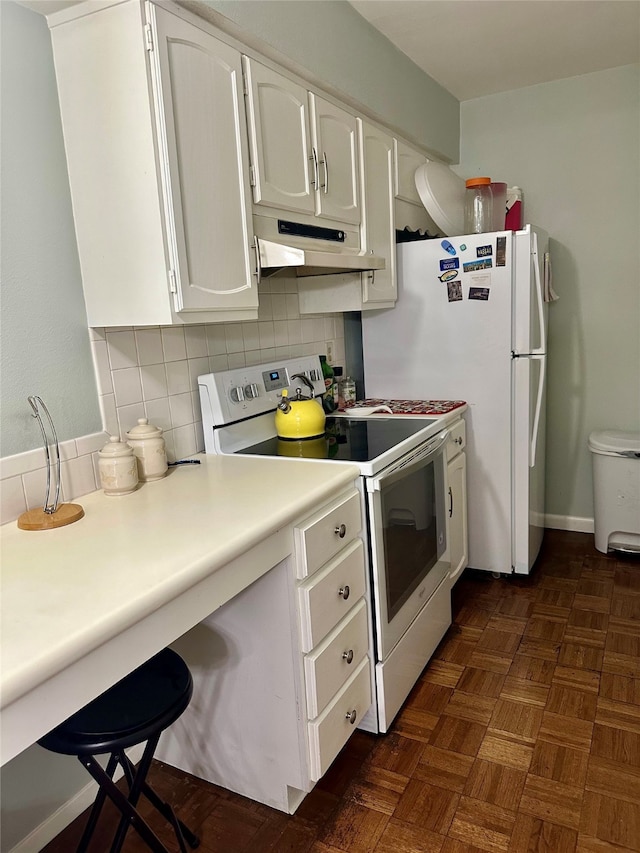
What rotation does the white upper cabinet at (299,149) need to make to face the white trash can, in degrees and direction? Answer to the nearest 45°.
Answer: approximately 90° to its left

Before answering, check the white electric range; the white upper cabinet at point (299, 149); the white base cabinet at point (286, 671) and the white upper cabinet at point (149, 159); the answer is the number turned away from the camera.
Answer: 0

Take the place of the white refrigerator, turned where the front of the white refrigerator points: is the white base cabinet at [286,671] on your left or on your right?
on your right

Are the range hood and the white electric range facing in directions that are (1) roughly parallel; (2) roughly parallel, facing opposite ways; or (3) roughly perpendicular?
roughly parallel

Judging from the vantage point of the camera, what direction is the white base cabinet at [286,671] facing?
facing the viewer and to the right of the viewer

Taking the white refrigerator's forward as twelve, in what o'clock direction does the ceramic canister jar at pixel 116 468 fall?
The ceramic canister jar is roughly at 4 o'clock from the white refrigerator.

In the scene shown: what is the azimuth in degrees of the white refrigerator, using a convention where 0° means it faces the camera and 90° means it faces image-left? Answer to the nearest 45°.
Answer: approximately 270°

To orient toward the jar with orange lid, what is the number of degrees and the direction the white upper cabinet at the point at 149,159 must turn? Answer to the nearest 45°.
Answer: approximately 90° to its left

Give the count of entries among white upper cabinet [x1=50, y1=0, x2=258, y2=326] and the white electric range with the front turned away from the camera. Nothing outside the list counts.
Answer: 0
